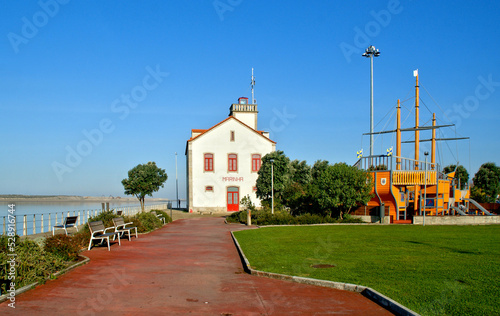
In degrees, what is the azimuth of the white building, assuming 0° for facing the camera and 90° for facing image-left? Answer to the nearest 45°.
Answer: approximately 0°

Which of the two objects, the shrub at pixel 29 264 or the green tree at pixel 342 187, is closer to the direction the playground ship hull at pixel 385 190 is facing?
the shrub

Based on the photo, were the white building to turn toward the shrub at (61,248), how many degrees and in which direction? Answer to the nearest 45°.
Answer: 0° — it already faces it
